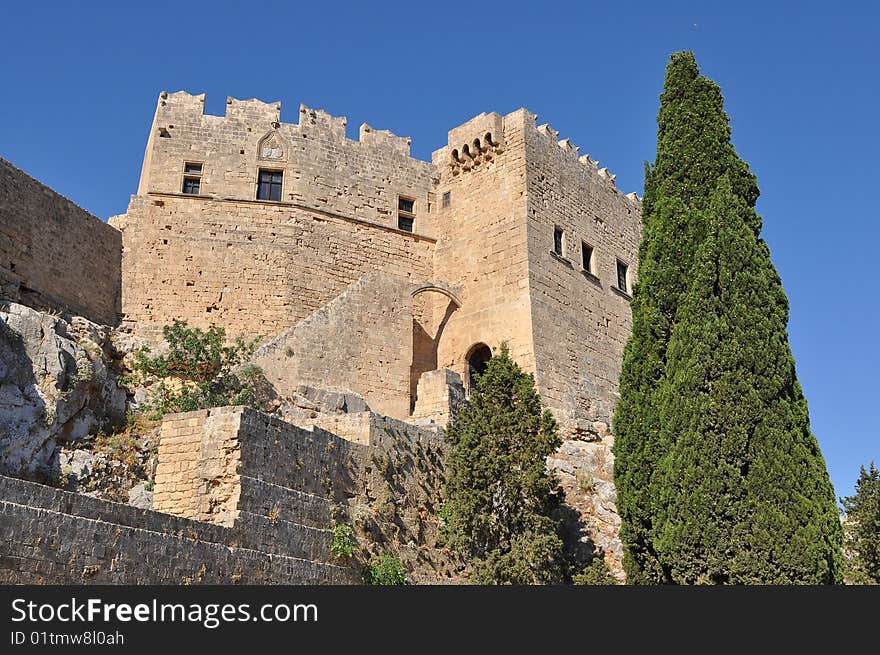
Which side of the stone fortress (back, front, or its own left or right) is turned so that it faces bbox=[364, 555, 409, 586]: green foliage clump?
front

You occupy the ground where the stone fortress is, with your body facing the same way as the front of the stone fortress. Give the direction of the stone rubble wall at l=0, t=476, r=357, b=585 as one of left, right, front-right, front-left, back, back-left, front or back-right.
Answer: front

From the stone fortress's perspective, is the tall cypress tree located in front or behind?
in front

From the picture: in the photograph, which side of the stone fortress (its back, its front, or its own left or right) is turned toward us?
front
